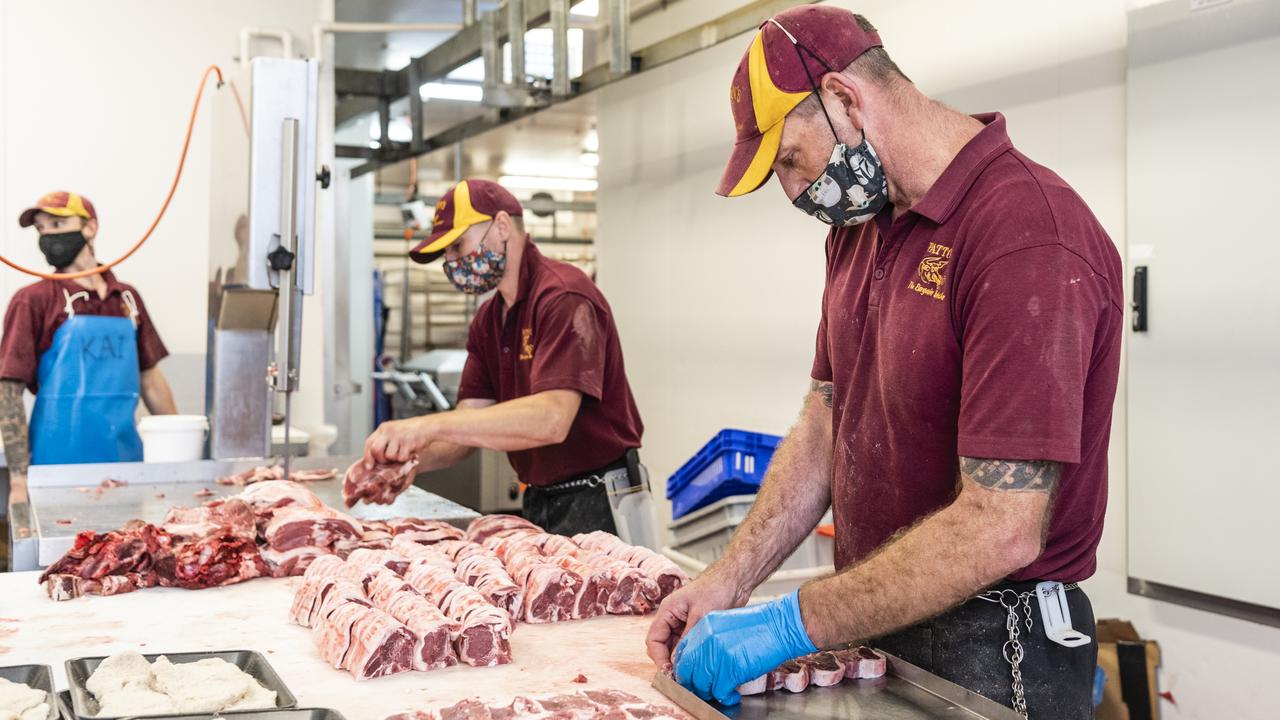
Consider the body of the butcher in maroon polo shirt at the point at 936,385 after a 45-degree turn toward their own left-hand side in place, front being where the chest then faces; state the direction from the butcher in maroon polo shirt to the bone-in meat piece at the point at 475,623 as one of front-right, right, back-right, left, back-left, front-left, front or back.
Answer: right

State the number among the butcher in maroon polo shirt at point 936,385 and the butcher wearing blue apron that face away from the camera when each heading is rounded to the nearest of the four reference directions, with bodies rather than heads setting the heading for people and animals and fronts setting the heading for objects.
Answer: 0

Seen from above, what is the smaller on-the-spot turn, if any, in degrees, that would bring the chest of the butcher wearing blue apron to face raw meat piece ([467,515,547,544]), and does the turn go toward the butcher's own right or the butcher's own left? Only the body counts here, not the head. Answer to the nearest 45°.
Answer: approximately 45° to the butcher's own left

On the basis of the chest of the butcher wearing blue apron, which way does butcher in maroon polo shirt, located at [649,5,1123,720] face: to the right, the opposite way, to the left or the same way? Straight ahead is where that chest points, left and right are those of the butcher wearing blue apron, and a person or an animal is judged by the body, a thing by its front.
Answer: to the right

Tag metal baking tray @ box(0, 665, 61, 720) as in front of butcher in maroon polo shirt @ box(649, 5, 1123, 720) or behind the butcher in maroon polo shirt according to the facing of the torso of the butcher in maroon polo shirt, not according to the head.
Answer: in front

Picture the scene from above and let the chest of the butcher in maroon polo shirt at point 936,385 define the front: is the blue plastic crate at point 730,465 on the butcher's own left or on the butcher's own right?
on the butcher's own right

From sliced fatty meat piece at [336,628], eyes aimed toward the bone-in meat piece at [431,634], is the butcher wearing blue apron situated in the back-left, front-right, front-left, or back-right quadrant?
back-left

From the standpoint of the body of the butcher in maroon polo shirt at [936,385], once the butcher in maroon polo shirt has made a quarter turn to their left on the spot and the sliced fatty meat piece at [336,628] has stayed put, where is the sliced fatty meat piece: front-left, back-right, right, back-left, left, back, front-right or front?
back-right

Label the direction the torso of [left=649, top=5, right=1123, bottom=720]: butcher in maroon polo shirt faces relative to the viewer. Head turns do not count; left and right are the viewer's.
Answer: facing the viewer and to the left of the viewer

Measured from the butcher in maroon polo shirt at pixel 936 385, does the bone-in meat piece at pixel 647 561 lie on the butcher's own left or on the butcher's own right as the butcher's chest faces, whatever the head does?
on the butcher's own right

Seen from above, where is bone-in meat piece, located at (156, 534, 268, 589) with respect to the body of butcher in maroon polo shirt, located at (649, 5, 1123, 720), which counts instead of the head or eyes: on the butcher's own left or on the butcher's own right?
on the butcher's own right

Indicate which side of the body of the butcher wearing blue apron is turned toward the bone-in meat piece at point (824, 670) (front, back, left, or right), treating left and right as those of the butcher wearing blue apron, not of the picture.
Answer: front

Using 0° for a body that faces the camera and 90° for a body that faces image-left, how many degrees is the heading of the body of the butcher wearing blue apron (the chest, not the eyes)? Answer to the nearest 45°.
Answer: approximately 0°
